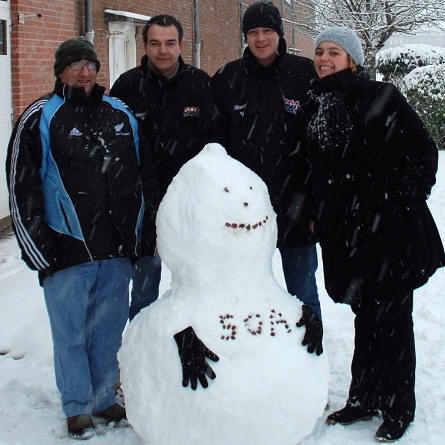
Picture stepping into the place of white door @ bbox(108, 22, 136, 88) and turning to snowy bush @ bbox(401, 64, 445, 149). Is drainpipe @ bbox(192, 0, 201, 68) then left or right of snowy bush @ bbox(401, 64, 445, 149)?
left

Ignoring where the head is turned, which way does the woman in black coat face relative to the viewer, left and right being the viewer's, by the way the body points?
facing the viewer and to the left of the viewer

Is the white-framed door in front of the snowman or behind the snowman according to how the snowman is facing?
behind

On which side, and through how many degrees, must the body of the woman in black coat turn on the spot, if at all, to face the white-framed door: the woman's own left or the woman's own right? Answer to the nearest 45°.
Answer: approximately 90° to the woman's own right

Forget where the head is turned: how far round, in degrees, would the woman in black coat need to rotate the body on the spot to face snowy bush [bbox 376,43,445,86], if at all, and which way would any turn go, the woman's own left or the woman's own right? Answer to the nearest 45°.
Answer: approximately 135° to the woman's own right

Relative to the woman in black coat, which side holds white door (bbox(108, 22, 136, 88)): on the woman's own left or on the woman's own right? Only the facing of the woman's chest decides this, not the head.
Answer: on the woman's own right

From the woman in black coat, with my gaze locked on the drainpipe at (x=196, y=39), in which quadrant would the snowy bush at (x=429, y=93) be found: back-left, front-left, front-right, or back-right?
front-right

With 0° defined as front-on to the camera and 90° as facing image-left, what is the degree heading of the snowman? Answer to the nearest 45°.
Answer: approximately 315°

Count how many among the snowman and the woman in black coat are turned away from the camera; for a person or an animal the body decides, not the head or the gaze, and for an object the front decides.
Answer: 0

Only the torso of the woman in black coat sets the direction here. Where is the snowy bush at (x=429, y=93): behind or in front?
behind

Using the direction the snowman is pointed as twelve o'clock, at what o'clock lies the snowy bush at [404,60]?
The snowy bush is roughly at 8 o'clock from the snowman.

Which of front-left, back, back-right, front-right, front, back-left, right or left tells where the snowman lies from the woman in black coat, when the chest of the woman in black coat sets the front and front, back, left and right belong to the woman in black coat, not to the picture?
front

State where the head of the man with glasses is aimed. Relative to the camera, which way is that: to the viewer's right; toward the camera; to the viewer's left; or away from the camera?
toward the camera

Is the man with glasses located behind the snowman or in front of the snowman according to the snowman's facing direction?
behind

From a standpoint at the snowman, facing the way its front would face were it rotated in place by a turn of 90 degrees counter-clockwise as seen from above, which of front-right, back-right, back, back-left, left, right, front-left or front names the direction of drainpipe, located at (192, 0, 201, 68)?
front-left
